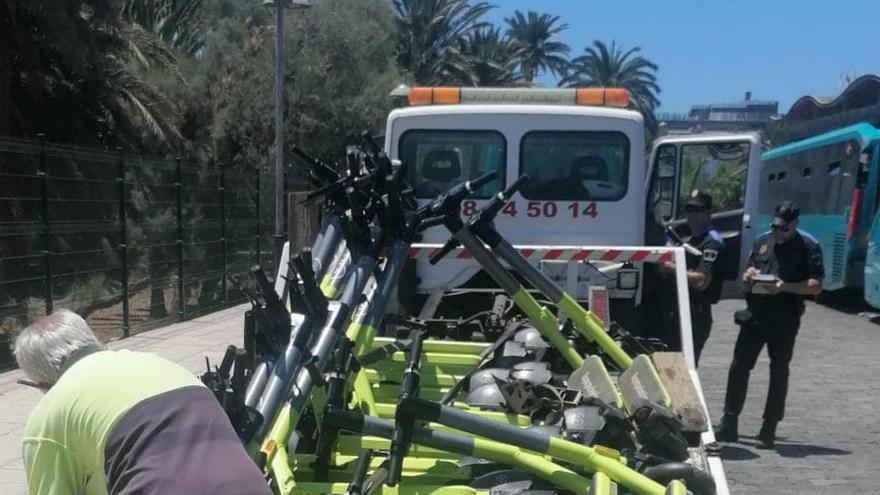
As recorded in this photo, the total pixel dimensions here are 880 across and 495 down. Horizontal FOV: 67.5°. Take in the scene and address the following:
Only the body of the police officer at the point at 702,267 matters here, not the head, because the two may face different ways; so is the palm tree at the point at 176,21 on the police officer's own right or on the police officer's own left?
on the police officer's own right

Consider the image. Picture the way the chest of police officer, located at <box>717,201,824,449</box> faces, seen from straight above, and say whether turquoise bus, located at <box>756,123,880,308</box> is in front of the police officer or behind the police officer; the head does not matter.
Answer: behind

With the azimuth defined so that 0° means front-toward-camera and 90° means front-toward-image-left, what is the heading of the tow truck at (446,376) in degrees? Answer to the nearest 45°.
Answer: approximately 180°

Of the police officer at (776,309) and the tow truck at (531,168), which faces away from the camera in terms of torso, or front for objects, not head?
the tow truck

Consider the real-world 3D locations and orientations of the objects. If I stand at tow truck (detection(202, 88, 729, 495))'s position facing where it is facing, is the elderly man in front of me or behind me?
behind

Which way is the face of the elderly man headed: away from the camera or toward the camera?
away from the camera

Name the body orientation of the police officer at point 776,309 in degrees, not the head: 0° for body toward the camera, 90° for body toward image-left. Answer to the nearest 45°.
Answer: approximately 45°

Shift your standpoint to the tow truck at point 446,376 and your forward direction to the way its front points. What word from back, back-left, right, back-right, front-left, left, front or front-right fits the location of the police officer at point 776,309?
front-right

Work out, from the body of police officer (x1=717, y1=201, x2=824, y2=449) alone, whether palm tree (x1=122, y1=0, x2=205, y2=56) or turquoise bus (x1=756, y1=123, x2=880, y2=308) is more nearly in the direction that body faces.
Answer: the palm tree

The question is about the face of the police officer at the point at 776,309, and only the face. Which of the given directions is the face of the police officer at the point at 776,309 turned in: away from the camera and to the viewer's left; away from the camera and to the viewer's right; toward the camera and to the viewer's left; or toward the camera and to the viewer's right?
toward the camera and to the viewer's left

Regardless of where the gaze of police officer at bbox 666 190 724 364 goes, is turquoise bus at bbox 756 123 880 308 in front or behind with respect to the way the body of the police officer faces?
behind
